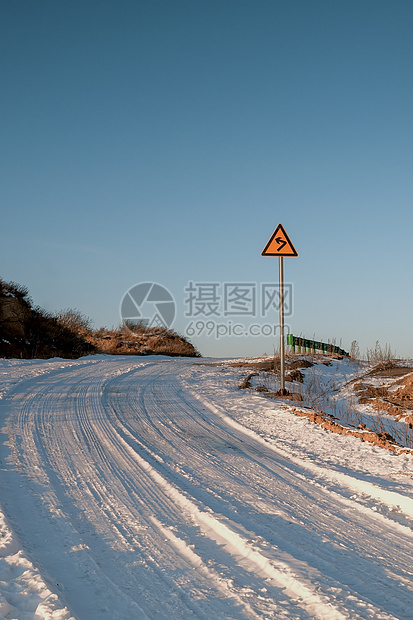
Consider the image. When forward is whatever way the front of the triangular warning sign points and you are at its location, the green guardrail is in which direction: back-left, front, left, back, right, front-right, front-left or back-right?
back

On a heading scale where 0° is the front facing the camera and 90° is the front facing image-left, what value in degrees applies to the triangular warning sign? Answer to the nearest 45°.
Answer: approximately 0°
